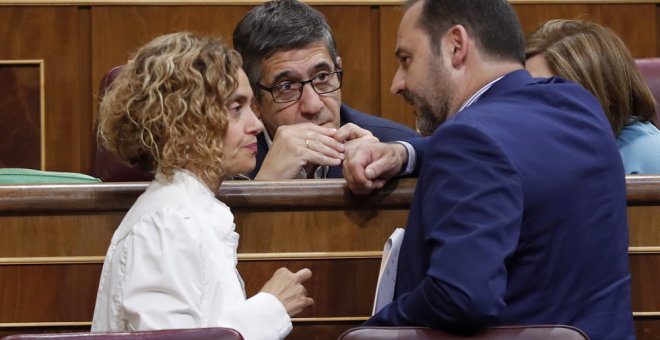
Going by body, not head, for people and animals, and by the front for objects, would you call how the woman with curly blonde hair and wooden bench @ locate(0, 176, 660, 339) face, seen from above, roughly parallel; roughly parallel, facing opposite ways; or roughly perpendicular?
roughly perpendicular

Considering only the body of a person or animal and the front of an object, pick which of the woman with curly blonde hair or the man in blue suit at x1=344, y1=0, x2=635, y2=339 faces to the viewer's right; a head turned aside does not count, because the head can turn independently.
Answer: the woman with curly blonde hair

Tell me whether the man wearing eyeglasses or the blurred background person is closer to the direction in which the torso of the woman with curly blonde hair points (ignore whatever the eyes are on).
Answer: the blurred background person

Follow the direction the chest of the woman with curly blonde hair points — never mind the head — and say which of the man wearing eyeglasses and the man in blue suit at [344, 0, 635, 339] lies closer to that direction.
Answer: the man in blue suit

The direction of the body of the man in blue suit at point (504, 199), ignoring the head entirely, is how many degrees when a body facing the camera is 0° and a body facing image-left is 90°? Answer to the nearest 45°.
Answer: approximately 135°

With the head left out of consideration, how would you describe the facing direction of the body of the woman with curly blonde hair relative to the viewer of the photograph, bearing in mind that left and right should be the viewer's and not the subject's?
facing to the right of the viewer
